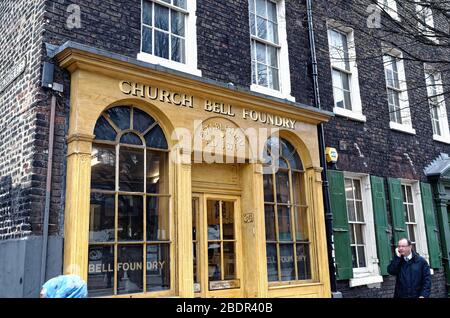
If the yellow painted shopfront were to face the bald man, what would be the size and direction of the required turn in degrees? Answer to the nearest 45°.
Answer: approximately 45° to its left

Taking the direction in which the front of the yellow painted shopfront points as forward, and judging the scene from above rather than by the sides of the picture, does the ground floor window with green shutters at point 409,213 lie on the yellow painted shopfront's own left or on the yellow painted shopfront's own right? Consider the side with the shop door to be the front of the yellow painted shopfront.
on the yellow painted shopfront's own left

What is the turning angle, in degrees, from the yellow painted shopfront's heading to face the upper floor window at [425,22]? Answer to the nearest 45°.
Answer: approximately 45° to its left
